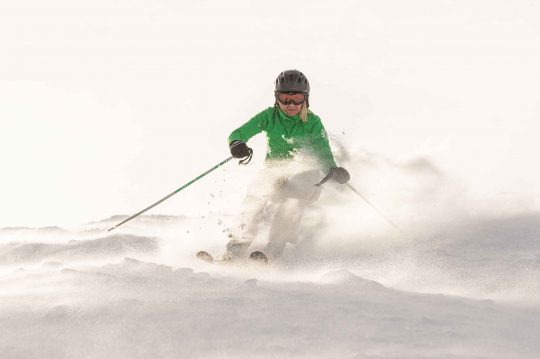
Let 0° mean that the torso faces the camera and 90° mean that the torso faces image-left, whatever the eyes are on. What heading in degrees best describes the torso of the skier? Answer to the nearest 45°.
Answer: approximately 0°
